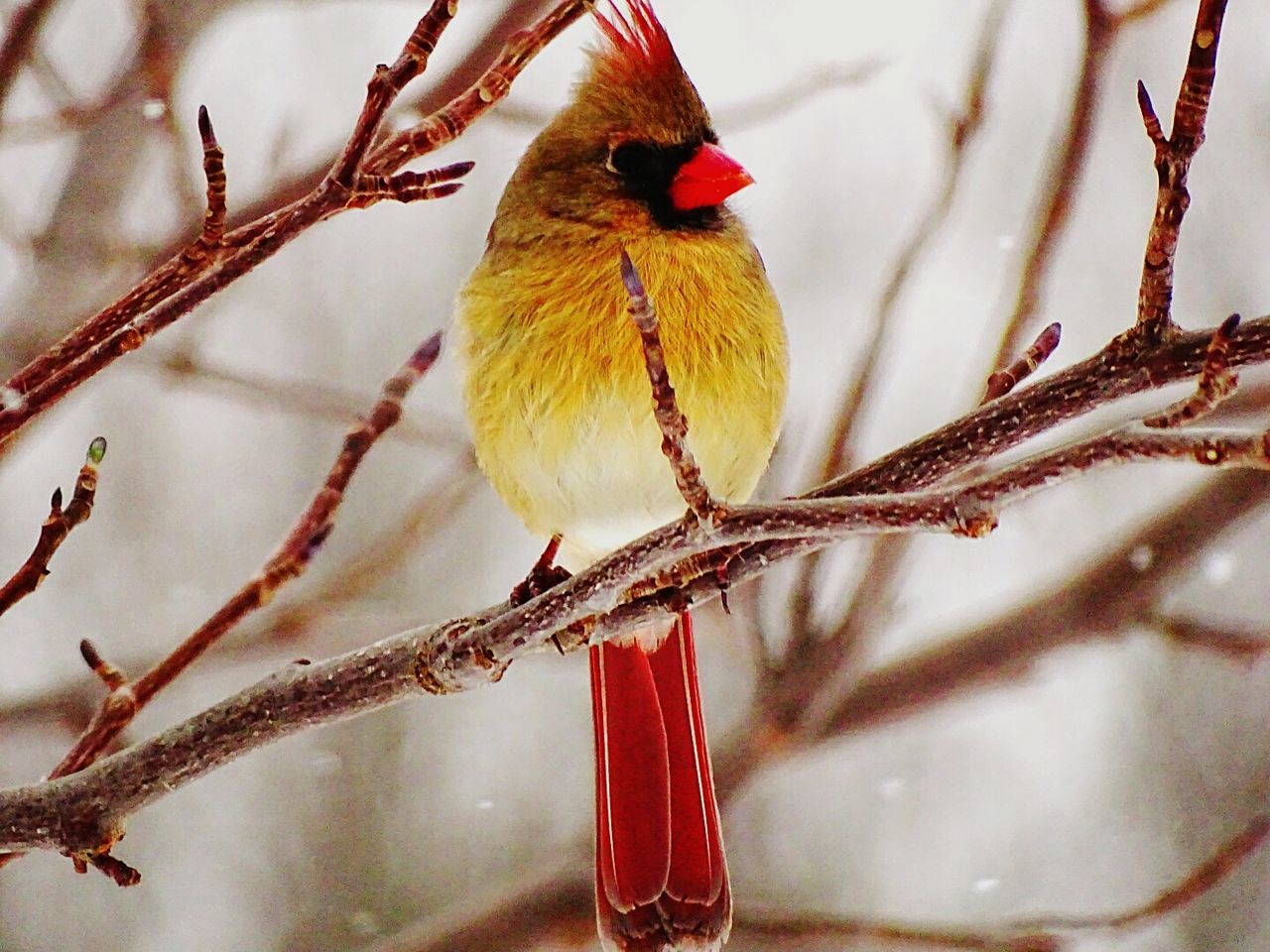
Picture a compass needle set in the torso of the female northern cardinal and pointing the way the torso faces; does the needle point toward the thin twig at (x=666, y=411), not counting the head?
yes

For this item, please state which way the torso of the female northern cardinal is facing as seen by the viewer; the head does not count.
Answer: toward the camera

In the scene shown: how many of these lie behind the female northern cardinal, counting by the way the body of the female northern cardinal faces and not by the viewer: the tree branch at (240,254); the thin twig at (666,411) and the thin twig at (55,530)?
0

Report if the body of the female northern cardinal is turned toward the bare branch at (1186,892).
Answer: no

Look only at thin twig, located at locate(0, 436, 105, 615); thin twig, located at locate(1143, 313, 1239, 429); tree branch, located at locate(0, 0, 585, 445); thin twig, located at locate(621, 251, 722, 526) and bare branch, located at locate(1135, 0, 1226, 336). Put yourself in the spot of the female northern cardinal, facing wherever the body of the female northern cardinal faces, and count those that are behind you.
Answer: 0
